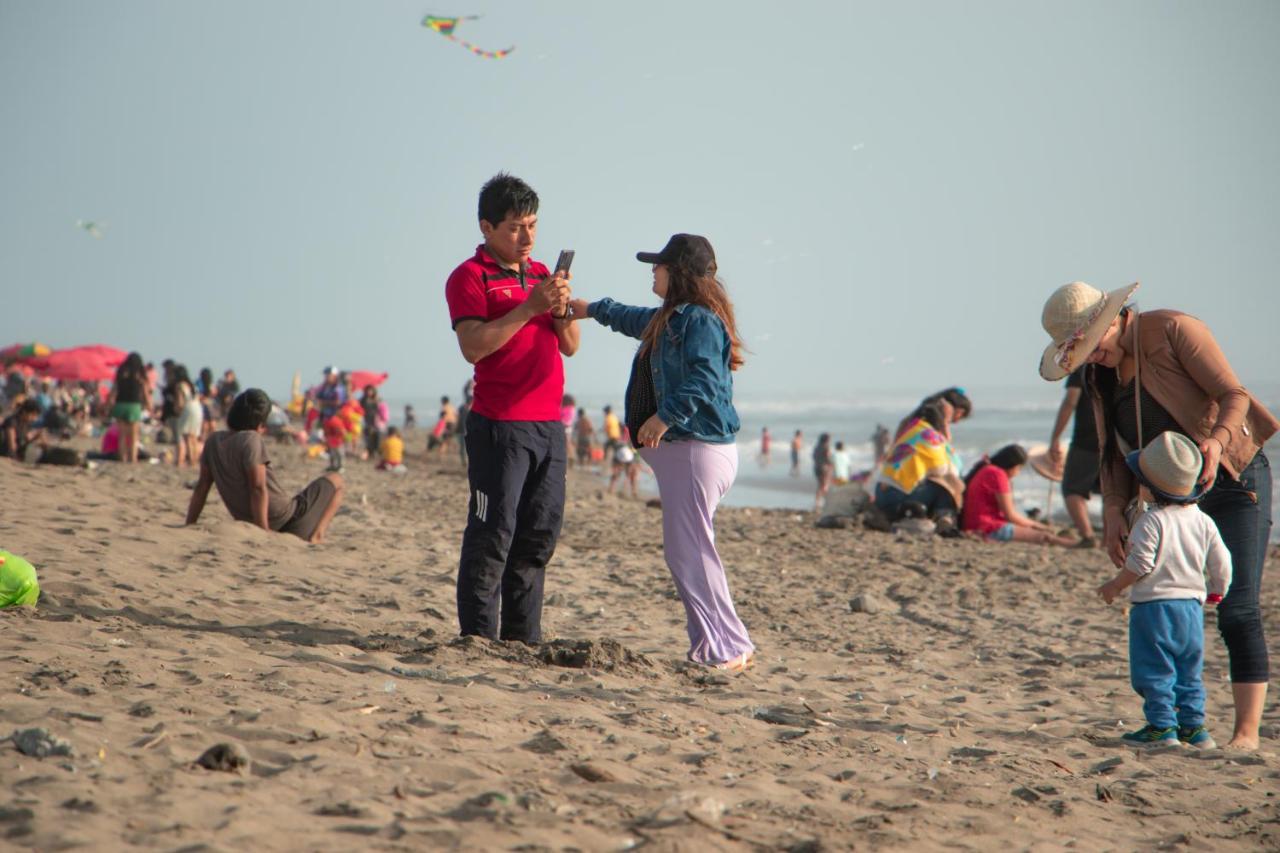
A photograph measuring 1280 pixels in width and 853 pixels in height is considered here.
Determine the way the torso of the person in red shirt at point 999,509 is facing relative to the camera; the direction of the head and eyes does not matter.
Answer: to the viewer's right

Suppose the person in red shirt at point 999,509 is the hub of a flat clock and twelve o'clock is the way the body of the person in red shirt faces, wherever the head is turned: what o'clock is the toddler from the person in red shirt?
The toddler is roughly at 3 o'clock from the person in red shirt.

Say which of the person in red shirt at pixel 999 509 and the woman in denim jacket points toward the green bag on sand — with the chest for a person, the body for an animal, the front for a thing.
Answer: the woman in denim jacket

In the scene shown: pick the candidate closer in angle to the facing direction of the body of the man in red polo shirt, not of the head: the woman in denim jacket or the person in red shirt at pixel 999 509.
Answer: the woman in denim jacket

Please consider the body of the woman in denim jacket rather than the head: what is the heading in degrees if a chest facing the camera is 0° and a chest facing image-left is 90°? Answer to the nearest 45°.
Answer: approximately 90°

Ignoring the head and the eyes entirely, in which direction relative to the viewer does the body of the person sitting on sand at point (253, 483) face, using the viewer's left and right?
facing away from the viewer and to the right of the viewer

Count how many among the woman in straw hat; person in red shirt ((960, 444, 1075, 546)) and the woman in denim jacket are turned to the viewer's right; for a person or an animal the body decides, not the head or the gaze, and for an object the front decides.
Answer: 1

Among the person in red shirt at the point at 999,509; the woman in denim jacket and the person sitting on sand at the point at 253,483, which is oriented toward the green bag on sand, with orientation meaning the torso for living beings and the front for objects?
the woman in denim jacket

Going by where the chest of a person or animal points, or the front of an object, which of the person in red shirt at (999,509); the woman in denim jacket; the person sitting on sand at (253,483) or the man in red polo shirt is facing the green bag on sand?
the woman in denim jacket

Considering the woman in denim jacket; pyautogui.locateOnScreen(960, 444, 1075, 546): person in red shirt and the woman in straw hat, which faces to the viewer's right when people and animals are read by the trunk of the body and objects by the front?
the person in red shirt

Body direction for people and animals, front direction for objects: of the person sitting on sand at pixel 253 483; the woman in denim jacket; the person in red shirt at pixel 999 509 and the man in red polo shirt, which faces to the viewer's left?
the woman in denim jacket

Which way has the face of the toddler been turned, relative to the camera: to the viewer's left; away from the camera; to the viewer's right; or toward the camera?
away from the camera

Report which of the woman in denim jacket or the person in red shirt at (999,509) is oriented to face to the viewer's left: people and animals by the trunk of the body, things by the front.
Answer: the woman in denim jacket

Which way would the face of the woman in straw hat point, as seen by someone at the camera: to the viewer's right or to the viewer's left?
to the viewer's left

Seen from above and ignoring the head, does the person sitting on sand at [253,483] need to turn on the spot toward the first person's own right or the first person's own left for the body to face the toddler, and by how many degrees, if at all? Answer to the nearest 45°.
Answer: approximately 90° to the first person's own right
